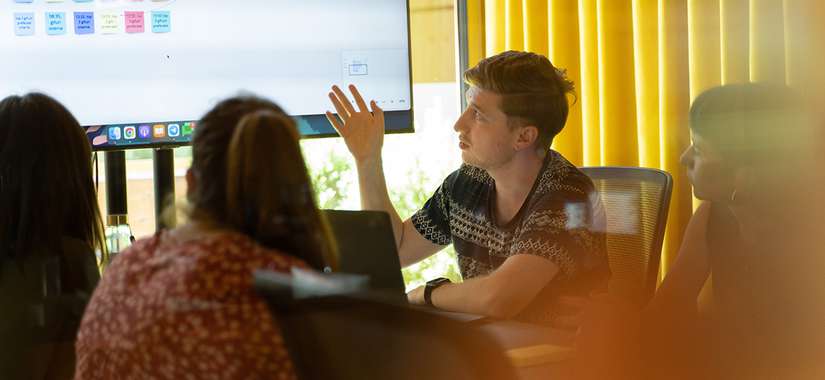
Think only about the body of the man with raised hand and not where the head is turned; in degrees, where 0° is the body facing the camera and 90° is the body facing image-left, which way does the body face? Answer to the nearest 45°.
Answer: approximately 45°

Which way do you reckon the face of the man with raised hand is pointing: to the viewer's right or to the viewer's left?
to the viewer's left
